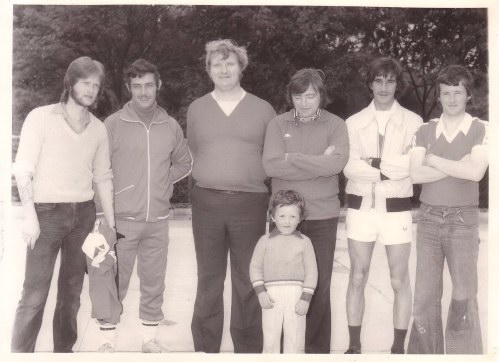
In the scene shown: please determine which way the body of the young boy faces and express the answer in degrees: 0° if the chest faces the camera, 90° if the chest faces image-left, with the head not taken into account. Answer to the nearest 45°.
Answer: approximately 0°

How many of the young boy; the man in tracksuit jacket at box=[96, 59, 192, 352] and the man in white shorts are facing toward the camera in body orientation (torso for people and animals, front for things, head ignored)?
3

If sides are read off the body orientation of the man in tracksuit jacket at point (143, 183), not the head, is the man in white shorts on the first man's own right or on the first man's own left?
on the first man's own left

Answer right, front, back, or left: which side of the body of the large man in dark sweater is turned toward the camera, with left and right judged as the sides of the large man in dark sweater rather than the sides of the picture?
front

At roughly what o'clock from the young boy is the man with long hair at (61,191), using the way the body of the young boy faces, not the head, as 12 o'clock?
The man with long hair is roughly at 3 o'clock from the young boy.

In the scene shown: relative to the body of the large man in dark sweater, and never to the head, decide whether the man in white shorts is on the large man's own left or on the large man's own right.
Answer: on the large man's own left

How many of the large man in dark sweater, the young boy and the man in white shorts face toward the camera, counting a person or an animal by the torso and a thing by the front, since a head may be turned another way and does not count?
3

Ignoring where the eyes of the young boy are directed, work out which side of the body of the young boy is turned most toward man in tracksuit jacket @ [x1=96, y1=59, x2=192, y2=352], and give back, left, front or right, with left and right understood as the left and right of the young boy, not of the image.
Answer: right

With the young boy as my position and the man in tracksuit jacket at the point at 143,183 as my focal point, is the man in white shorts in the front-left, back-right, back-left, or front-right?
back-right
